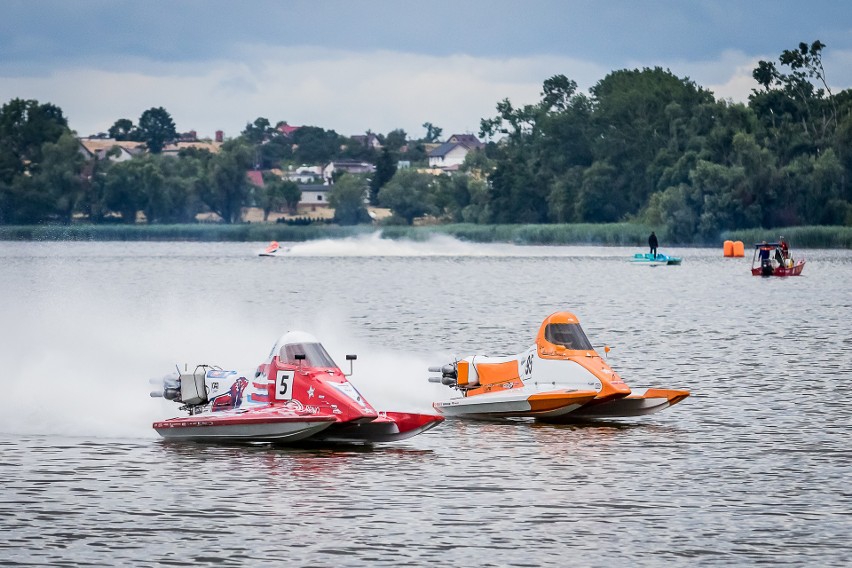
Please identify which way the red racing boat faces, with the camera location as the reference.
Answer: facing the viewer and to the right of the viewer

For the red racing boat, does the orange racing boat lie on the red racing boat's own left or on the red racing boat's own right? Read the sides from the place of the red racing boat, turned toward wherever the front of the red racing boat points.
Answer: on the red racing boat's own left

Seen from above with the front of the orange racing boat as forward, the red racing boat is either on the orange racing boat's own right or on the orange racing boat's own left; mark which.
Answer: on the orange racing boat's own right

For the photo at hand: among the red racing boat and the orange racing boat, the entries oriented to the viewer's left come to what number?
0

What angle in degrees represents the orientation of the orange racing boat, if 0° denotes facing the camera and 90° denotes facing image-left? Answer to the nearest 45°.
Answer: approximately 315°
